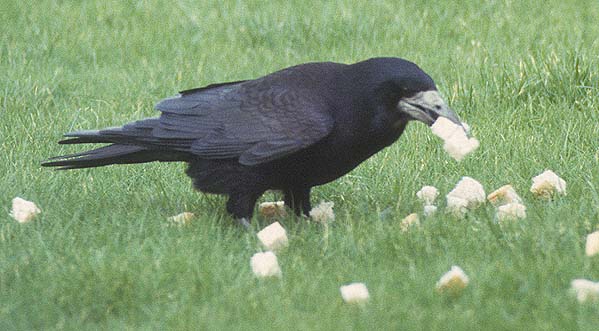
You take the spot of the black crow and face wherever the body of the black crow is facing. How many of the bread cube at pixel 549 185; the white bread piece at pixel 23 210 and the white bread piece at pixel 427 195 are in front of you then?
2

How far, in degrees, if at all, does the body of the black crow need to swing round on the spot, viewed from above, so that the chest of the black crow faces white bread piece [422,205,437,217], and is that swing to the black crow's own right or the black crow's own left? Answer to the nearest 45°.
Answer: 0° — it already faces it

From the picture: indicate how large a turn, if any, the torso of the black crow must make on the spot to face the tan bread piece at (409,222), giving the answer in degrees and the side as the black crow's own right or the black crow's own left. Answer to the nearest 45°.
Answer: approximately 45° to the black crow's own right

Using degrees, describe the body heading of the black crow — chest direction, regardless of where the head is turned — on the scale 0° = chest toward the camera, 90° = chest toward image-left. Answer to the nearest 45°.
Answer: approximately 270°

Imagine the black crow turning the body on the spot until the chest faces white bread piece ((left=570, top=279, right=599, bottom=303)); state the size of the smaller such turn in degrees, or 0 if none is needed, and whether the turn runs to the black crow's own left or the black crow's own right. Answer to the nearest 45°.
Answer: approximately 45° to the black crow's own right

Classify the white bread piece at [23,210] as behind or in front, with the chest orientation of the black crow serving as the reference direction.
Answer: behind

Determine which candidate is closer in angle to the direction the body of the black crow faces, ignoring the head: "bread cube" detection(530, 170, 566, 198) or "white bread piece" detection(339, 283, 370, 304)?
the bread cube

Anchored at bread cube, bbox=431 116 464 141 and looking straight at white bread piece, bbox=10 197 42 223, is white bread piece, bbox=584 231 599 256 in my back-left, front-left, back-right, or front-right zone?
back-left

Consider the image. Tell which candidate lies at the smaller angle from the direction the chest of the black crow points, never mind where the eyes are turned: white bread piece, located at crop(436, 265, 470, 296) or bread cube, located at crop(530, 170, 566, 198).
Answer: the bread cube

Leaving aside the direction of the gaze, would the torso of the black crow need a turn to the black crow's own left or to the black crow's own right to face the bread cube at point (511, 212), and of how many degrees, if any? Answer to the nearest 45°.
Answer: approximately 45° to the black crow's own right
